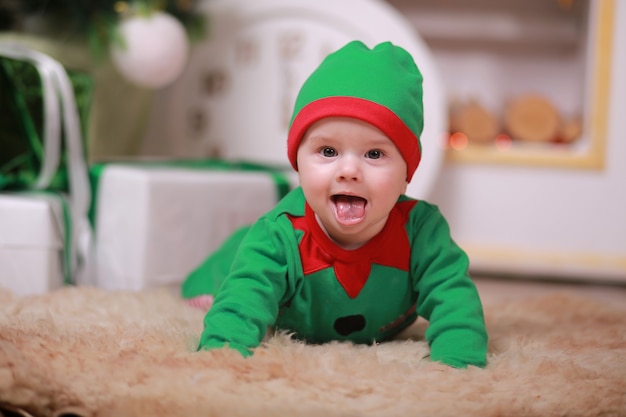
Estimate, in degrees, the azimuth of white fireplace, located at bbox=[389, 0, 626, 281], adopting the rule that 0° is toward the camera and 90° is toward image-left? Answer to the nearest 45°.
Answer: approximately 0°

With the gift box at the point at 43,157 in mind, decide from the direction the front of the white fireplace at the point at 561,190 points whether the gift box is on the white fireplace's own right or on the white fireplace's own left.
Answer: on the white fireplace's own right

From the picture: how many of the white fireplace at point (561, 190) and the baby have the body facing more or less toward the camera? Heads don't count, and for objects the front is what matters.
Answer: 2

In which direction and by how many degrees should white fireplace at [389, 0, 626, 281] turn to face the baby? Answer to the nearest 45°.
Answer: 0° — it already faces them

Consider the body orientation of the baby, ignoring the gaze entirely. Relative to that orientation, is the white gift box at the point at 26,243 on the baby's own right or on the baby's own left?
on the baby's own right

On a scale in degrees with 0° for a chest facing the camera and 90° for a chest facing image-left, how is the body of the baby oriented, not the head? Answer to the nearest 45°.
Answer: approximately 0°

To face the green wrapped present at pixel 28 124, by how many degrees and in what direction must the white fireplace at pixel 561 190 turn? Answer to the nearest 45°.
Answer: approximately 45° to its right
